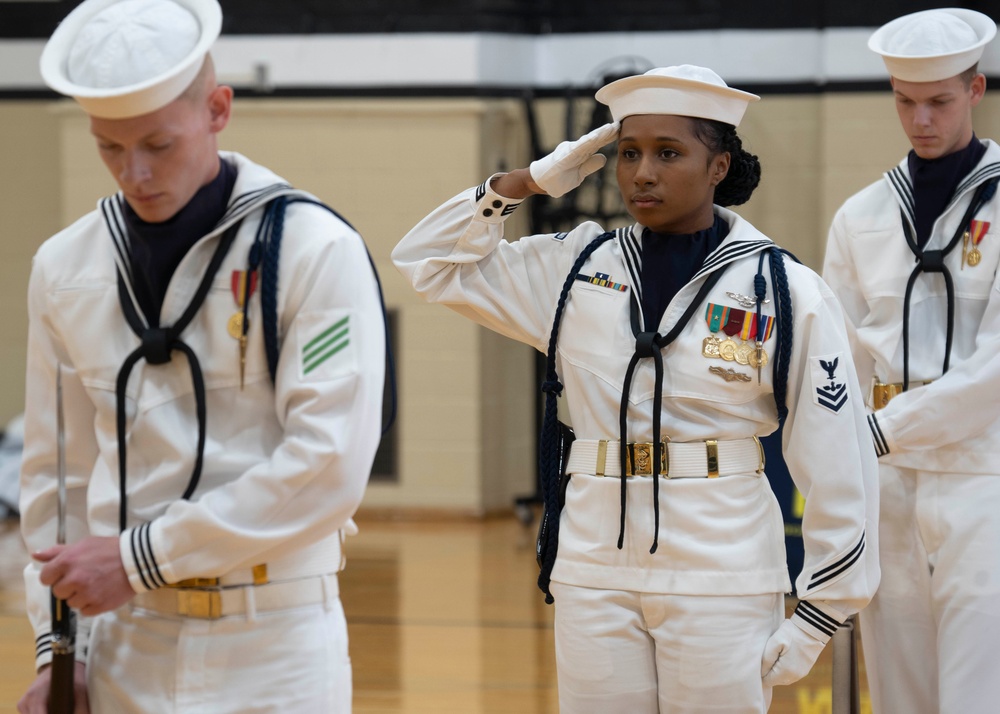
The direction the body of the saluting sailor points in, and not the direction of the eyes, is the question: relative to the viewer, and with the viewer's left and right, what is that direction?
facing the viewer and to the left of the viewer

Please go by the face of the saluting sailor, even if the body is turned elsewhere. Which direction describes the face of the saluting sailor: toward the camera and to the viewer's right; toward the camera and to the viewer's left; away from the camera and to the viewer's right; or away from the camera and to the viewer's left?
toward the camera and to the viewer's left
